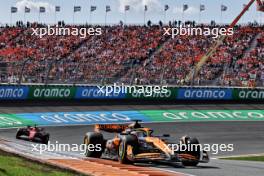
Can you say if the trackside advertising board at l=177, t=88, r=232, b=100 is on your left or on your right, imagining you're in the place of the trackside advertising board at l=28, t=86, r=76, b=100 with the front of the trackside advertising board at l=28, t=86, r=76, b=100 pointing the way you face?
on your left

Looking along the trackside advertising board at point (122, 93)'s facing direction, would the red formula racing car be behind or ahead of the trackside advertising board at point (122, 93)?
ahead

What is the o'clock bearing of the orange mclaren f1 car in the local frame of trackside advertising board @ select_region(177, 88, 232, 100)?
The orange mclaren f1 car is roughly at 12 o'clock from the trackside advertising board.

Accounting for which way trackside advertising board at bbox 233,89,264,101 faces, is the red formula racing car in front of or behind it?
in front

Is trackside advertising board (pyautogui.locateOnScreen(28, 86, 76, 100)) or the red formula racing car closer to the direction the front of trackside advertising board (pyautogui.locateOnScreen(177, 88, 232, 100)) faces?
the red formula racing car

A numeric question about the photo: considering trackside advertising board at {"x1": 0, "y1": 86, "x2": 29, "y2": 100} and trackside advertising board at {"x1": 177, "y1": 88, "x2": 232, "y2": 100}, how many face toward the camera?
2

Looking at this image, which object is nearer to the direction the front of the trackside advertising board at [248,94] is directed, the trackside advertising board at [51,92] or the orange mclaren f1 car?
the orange mclaren f1 car

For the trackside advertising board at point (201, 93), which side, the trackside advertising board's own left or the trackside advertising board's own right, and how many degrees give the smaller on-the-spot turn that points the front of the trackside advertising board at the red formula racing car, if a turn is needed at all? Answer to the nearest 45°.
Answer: approximately 45° to the trackside advertising board's own right

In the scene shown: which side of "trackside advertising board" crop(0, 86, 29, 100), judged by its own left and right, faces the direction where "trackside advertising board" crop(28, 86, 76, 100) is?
left

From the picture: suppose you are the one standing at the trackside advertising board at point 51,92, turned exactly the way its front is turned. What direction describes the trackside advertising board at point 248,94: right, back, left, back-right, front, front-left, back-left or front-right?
left

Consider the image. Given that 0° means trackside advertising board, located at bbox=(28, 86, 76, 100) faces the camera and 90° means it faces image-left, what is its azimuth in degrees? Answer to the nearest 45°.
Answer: approximately 0°

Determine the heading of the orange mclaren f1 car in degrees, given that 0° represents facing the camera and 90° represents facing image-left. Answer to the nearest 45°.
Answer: approximately 315°
